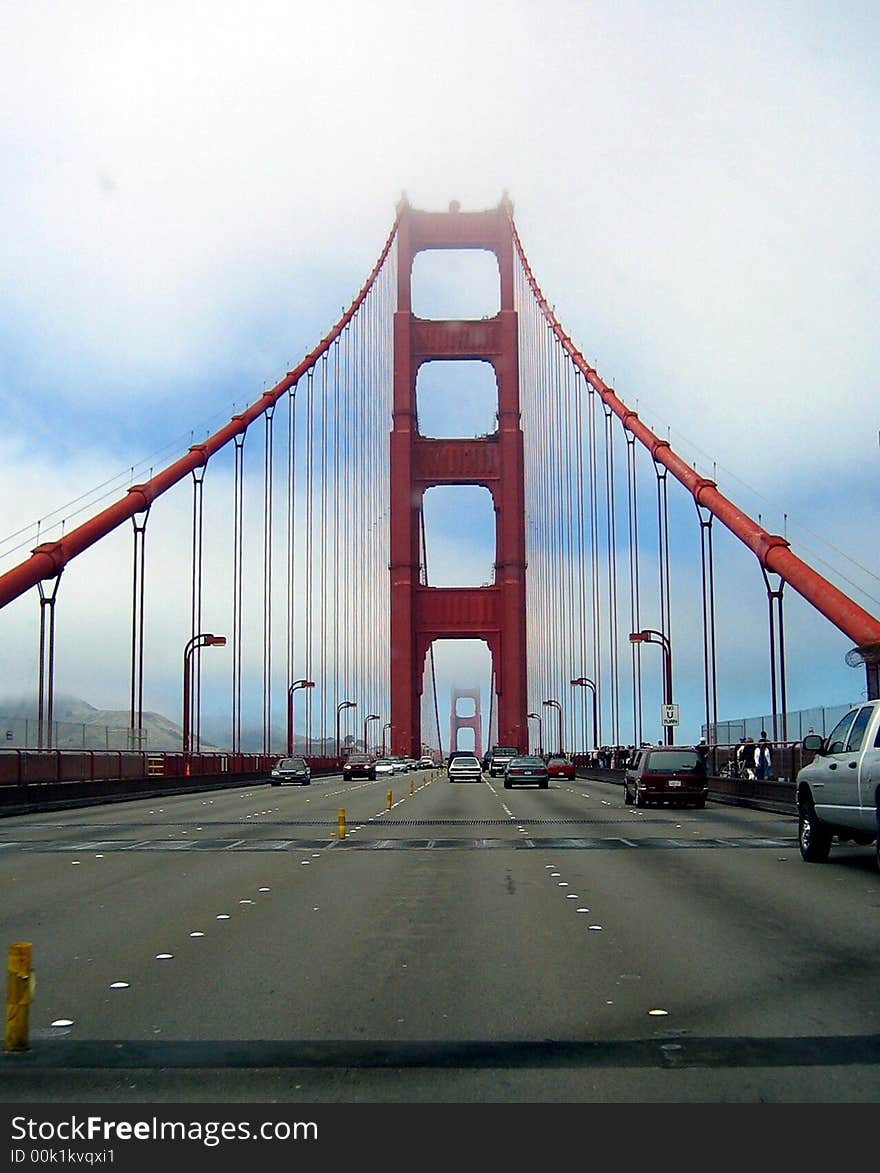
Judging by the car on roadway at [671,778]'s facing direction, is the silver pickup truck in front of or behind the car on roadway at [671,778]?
behind

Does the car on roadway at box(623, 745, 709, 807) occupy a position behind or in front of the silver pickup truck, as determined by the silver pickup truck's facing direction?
in front

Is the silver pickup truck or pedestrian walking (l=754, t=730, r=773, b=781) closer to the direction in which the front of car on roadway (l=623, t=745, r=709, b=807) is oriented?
the pedestrian walking

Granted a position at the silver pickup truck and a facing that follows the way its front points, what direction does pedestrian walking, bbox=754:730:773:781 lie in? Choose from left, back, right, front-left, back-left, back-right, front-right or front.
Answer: front-right

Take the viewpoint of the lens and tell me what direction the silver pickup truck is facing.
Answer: facing away from the viewer and to the left of the viewer

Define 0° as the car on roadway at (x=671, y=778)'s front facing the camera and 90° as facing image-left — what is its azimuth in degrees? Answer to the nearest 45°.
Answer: approximately 180°

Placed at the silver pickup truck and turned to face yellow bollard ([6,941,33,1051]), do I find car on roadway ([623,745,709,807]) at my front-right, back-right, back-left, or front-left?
back-right

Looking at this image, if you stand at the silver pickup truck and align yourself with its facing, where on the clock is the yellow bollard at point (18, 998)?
The yellow bollard is roughly at 8 o'clock from the silver pickup truck.

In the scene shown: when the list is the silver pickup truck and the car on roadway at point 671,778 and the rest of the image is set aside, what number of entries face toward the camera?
0

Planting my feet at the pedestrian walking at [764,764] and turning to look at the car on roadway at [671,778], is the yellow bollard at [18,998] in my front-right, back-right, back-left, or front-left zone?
front-left
